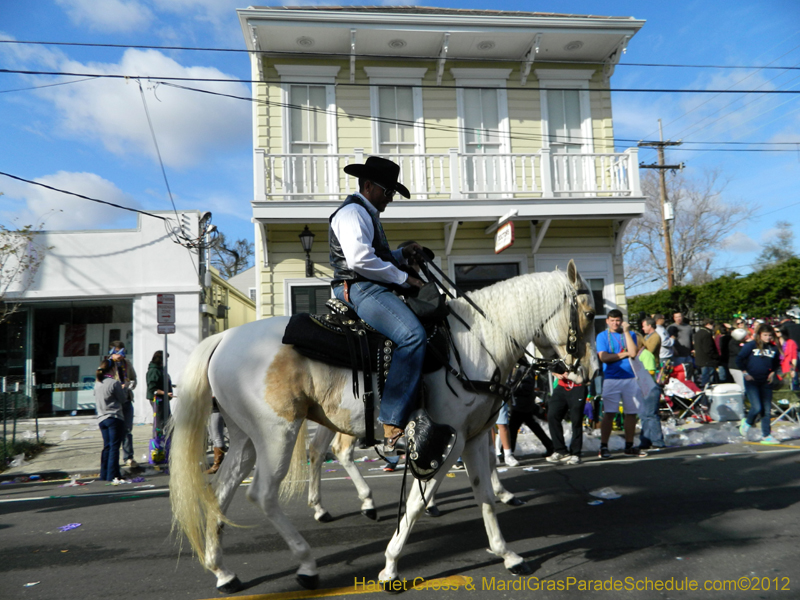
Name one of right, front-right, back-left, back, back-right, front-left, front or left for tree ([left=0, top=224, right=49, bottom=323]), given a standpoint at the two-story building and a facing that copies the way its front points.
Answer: right

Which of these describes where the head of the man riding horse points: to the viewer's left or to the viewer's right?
to the viewer's right

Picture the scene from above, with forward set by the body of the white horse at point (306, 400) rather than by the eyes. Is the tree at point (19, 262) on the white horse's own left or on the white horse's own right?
on the white horse's own left

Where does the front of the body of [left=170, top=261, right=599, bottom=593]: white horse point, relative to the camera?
to the viewer's right

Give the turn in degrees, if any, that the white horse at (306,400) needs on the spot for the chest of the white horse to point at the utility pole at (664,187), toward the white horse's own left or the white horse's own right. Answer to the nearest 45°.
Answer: approximately 45° to the white horse's own left

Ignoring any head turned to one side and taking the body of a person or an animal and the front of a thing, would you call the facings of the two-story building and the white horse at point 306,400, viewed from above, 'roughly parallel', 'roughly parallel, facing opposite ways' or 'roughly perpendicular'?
roughly perpendicular

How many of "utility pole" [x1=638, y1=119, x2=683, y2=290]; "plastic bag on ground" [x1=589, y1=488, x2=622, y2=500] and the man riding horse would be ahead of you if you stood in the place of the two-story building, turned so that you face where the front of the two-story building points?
2

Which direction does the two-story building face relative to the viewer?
toward the camera

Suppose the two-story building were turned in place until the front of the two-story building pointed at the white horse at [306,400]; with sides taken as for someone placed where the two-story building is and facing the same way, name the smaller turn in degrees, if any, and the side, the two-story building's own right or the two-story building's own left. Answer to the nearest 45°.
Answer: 0° — it already faces it

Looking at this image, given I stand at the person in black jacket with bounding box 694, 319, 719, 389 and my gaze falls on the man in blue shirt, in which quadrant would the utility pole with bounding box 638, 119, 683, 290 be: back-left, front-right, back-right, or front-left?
back-right

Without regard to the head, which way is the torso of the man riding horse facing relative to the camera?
to the viewer's right

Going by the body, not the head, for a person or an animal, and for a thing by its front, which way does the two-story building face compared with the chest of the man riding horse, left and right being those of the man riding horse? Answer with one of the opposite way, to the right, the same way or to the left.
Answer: to the right

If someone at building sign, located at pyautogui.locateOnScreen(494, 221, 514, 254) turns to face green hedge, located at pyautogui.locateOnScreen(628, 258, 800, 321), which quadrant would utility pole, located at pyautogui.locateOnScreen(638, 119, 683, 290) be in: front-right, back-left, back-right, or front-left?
front-left

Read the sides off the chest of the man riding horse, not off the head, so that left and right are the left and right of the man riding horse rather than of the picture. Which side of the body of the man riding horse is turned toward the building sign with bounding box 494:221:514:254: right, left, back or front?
left

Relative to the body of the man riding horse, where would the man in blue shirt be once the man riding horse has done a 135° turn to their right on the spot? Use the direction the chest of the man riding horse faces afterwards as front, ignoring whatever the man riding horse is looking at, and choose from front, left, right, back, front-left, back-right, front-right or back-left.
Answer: back

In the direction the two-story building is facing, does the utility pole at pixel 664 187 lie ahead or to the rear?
to the rear

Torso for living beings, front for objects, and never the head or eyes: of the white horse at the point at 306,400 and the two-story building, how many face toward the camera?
1
